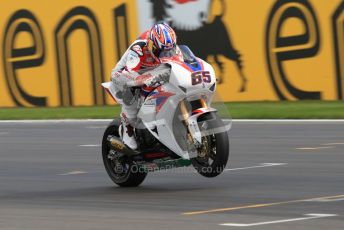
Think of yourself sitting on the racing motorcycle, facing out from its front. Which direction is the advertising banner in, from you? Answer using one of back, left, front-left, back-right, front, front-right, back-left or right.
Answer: back-left

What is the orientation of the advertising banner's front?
toward the camera

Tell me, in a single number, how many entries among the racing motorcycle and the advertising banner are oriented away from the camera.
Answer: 0

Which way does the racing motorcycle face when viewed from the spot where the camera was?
facing the viewer and to the right of the viewer

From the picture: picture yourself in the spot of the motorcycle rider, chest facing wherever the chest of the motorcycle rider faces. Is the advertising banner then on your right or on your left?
on your left

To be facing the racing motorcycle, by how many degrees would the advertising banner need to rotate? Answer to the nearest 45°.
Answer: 0° — it already faces it

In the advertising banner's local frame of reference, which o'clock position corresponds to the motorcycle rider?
The motorcycle rider is roughly at 12 o'clock from the advertising banner.

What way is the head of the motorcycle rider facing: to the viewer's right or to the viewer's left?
to the viewer's right
